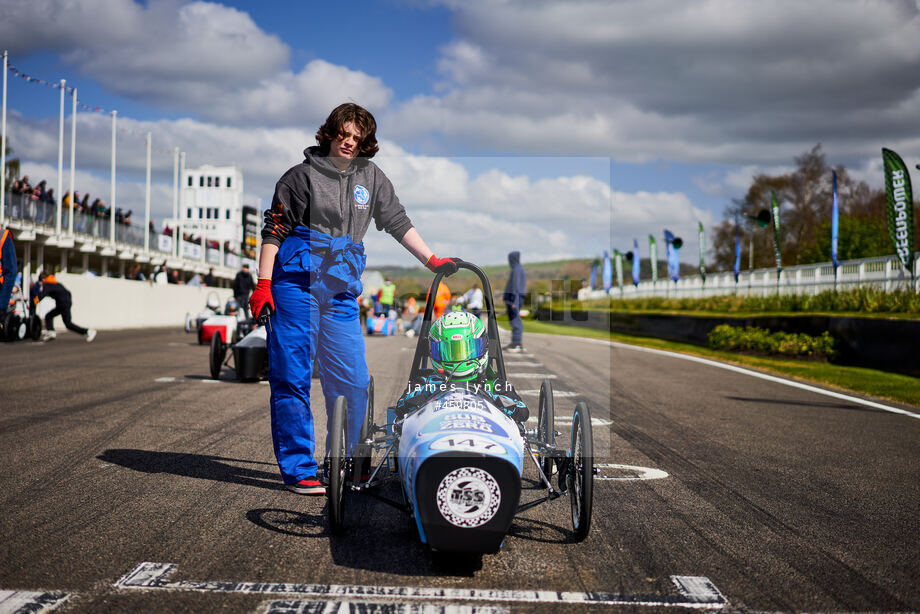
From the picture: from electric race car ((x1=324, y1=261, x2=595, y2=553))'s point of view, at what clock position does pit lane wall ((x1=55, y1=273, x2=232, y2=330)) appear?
The pit lane wall is roughly at 5 o'clock from the electric race car.

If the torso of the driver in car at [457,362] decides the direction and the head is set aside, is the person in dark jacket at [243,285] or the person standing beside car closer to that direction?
the person standing beside car

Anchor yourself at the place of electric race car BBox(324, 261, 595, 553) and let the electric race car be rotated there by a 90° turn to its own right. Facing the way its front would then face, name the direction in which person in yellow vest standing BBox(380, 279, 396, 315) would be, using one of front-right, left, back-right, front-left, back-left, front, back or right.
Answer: right

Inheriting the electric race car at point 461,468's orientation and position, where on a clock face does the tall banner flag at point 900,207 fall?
The tall banner flag is roughly at 7 o'clock from the electric race car.

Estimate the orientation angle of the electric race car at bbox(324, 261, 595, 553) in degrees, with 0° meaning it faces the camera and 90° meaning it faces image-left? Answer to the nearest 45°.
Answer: approximately 0°

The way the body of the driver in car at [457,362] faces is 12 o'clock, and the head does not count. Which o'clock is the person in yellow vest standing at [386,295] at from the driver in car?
The person in yellow vest standing is roughly at 6 o'clock from the driver in car.

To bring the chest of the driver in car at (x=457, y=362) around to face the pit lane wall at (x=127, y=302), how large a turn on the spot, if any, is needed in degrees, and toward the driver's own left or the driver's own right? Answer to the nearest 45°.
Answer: approximately 135° to the driver's own right

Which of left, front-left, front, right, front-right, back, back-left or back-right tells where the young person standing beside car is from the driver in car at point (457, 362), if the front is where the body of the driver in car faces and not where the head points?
right

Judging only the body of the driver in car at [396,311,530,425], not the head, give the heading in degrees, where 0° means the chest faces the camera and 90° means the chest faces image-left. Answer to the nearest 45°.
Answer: approximately 0°
